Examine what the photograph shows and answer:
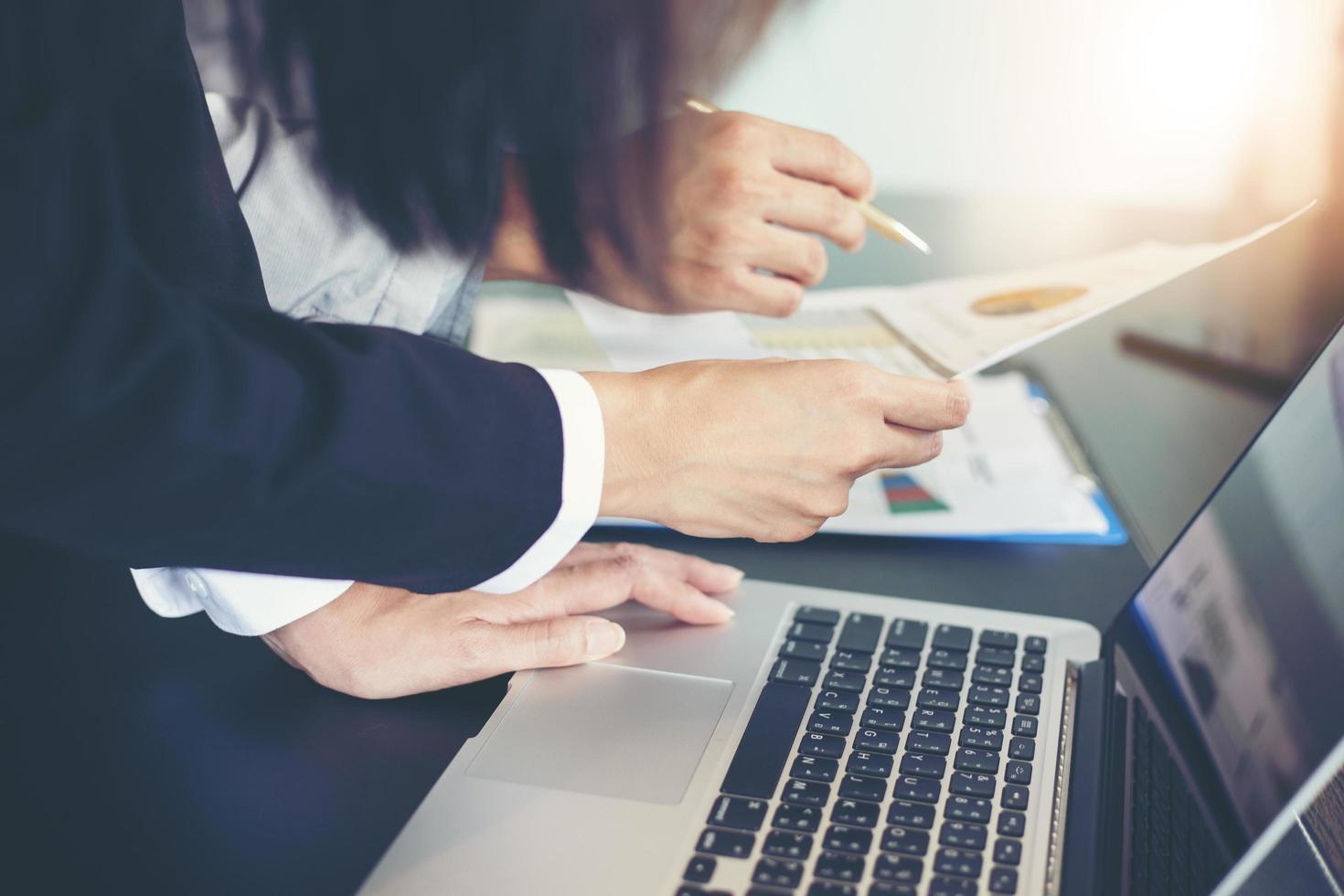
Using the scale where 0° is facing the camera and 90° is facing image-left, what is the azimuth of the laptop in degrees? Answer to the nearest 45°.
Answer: approximately 90°
